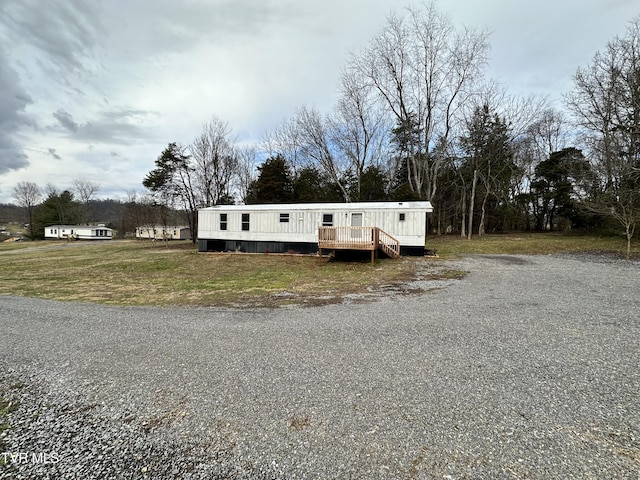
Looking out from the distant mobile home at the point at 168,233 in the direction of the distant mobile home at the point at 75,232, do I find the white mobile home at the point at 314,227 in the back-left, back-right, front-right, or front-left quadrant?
back-left

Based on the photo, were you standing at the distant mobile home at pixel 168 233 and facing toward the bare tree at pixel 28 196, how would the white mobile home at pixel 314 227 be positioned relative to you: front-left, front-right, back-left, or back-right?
back-left

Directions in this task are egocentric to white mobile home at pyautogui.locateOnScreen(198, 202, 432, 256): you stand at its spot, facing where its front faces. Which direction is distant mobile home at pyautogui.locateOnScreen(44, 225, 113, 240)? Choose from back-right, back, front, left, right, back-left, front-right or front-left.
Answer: back-right

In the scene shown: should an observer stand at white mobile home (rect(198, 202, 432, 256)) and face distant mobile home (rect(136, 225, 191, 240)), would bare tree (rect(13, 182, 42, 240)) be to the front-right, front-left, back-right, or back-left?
front-left

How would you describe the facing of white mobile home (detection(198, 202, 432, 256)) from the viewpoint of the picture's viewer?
facing the viewer

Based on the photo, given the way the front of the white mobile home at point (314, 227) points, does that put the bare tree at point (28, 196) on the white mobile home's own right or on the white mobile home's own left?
on the white mobile home's own right

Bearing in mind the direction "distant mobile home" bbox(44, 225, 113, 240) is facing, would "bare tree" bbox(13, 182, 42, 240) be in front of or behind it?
behind

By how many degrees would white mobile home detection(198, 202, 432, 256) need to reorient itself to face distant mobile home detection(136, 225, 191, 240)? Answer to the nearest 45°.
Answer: approximately 135° to its right

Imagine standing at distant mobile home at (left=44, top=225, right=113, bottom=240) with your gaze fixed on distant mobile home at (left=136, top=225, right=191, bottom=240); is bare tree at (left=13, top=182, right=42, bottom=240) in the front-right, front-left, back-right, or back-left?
back-left

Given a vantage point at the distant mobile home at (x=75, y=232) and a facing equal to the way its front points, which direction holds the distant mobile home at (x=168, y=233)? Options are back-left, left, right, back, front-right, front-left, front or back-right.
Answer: front-left

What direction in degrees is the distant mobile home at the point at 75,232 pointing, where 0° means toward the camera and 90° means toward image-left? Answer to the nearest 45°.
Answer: approximately 0°

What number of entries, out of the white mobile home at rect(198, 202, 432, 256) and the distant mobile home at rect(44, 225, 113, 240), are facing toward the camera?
2
